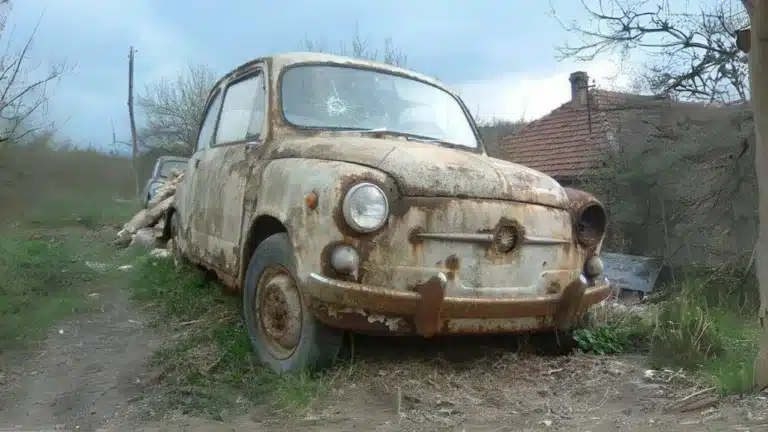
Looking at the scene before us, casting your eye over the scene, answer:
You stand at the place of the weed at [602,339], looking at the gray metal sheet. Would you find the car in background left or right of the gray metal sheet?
left

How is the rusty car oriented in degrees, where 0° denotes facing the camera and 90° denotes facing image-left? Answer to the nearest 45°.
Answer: approximately 315°

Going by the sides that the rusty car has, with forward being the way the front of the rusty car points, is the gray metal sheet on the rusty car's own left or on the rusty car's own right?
on the rusty car's own left
